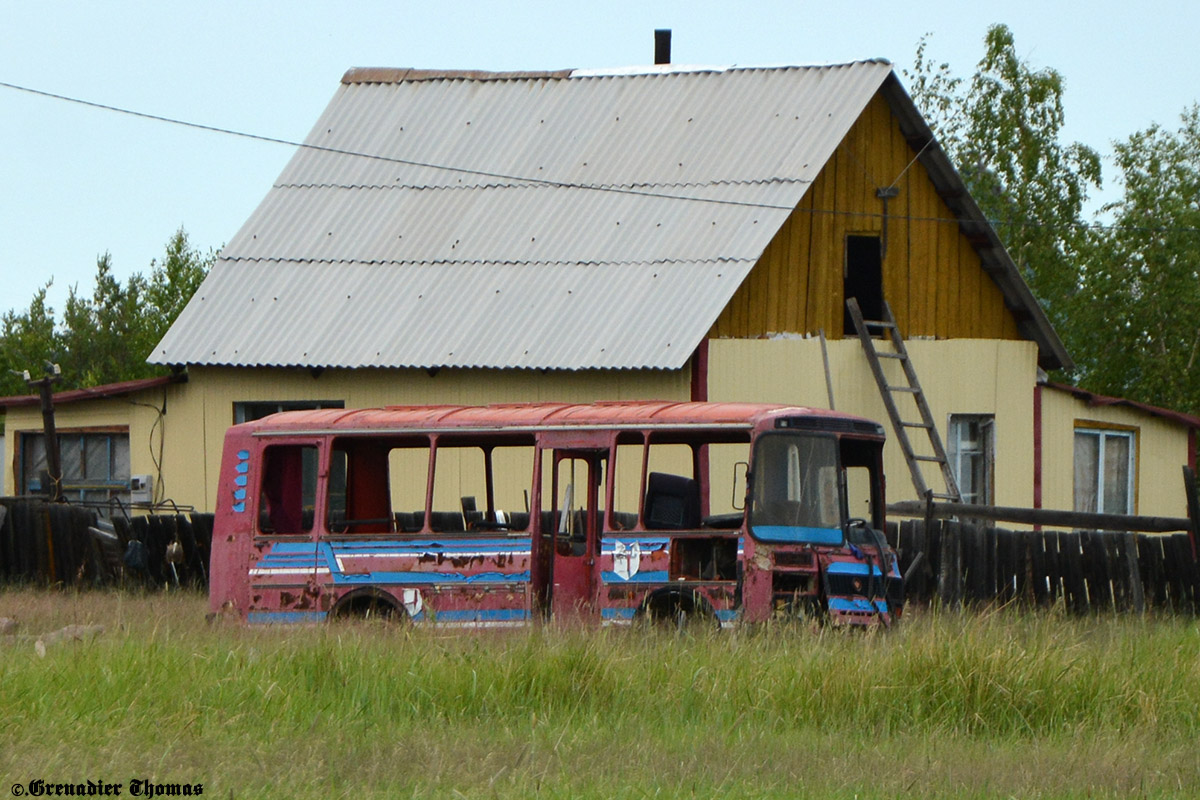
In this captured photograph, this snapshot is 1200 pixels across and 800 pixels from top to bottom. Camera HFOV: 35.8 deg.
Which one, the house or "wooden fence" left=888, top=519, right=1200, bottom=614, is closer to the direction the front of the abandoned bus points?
the wooden fence

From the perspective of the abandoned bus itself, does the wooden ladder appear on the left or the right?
on its left

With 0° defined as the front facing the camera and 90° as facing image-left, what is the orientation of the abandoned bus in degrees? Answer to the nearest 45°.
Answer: approximately 315°

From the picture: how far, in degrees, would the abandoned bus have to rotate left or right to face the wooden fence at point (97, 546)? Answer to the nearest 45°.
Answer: approximately 180°

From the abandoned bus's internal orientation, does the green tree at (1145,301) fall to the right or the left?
on its left

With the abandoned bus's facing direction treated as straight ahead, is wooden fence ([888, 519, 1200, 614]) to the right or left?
on its left
